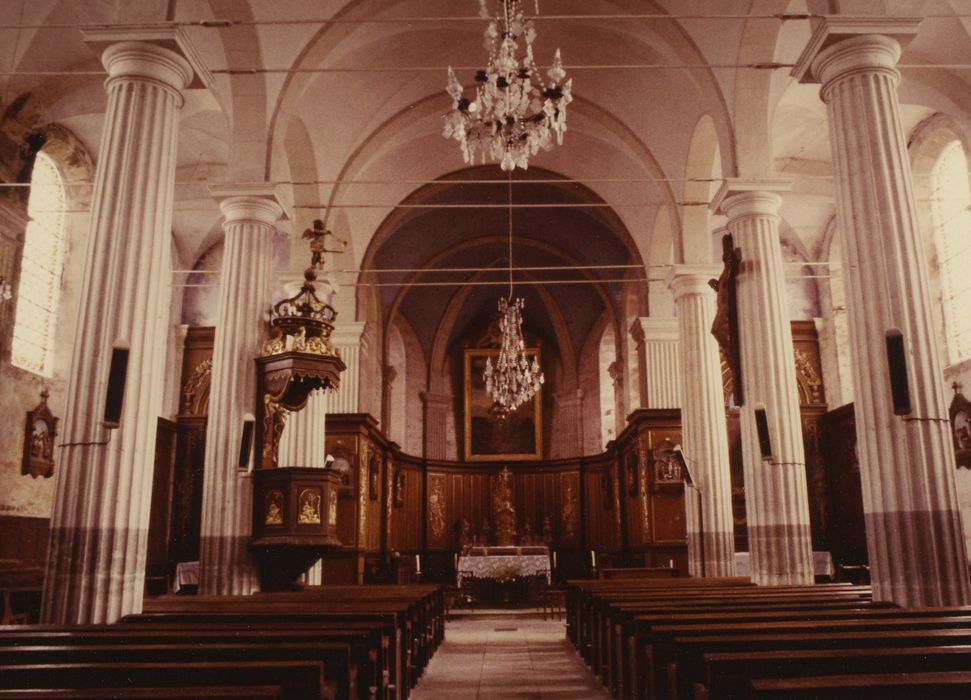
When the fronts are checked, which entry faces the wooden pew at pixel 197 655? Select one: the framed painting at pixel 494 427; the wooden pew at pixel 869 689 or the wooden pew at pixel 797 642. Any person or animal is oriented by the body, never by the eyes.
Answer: the framed painting

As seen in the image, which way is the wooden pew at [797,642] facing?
away from the camera

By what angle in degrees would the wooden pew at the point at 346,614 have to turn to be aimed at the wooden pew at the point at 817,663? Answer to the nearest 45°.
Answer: approximately 135° to its right

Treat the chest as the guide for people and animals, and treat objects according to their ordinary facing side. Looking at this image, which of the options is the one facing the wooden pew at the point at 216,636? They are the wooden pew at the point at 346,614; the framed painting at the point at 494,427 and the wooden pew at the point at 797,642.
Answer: the framed painting

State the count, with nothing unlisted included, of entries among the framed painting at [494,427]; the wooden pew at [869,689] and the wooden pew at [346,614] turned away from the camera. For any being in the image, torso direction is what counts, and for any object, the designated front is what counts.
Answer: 2

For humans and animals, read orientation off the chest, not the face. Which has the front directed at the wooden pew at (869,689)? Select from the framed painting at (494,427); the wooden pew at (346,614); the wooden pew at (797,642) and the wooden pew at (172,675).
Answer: the framed painting

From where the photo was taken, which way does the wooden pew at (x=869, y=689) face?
away from the camera

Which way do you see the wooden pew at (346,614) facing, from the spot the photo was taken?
facing away from the viewer

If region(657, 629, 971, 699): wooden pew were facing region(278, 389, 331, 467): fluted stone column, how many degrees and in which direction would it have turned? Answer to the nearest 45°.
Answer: approximately 45° to its left

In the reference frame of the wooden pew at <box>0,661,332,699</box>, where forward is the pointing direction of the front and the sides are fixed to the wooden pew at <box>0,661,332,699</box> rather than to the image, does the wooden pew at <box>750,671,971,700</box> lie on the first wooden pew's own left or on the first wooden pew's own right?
on the first wooden pew's own right

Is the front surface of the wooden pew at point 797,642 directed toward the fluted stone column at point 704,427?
yes

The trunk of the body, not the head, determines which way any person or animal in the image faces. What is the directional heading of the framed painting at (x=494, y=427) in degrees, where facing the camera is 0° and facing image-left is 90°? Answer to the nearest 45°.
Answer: approximately 0°
